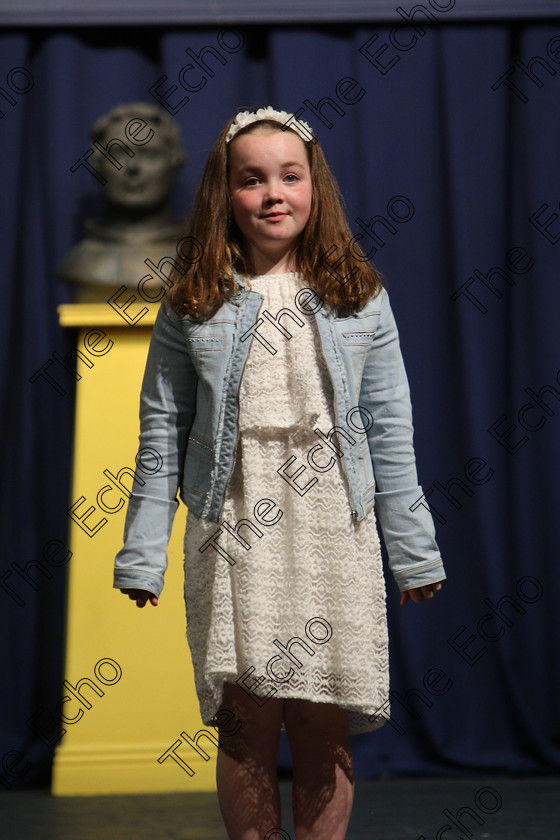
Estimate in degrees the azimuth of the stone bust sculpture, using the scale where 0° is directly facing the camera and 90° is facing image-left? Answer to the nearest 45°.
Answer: approximately 0°

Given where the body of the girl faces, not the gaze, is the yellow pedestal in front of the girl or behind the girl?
behind

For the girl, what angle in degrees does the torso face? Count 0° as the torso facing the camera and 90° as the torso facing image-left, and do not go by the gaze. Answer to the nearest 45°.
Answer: approximately 0°

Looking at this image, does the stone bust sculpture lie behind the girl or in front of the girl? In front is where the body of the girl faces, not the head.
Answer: behind

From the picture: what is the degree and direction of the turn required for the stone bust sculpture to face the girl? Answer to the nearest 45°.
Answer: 0° — it already faces them

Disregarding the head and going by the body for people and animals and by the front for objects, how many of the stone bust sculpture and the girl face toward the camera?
2
